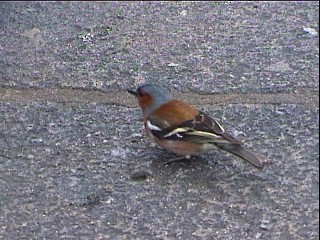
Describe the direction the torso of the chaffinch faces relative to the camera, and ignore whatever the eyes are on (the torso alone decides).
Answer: to the viewer's left
